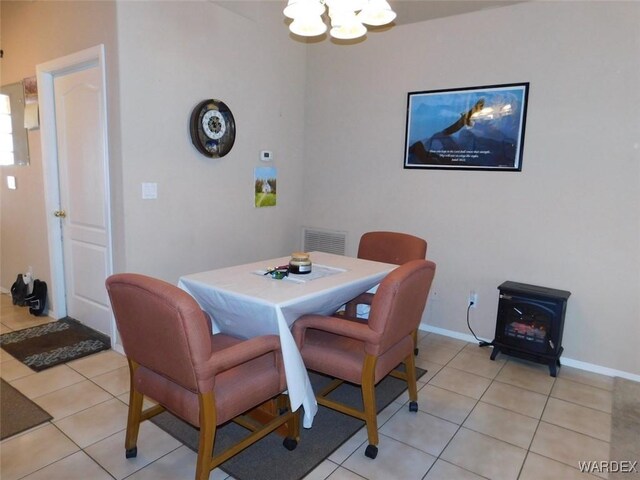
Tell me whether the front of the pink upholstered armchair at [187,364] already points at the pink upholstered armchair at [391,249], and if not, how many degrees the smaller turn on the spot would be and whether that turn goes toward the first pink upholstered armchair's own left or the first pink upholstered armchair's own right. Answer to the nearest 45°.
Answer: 0° — it already faces it

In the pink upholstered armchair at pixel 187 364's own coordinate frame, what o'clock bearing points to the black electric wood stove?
The black electric wood stove is roughly at 1 o'clock from the pink upholstered armchair.

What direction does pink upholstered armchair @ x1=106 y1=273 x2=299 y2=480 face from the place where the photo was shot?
facing away from the viewer and to the right of the viewer

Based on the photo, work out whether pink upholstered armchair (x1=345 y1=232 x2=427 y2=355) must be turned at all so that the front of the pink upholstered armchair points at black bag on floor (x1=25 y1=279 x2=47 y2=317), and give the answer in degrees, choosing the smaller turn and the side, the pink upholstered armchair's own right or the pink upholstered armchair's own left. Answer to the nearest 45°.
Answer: approximately 45° to the pink upholstered armchair's own right

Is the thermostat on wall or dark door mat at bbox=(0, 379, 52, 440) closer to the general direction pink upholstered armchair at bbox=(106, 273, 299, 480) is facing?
the thermostat on wall

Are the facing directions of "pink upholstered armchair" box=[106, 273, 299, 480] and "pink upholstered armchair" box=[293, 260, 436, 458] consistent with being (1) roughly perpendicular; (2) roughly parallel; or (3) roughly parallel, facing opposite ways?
roughly perpendicular

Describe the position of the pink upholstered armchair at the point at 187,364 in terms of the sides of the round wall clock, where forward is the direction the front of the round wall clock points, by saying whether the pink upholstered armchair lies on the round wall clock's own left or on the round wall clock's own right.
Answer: on the round wall clock's own right

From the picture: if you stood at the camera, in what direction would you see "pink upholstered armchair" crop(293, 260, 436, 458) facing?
facing away from the viewer and to the left of the viewer
